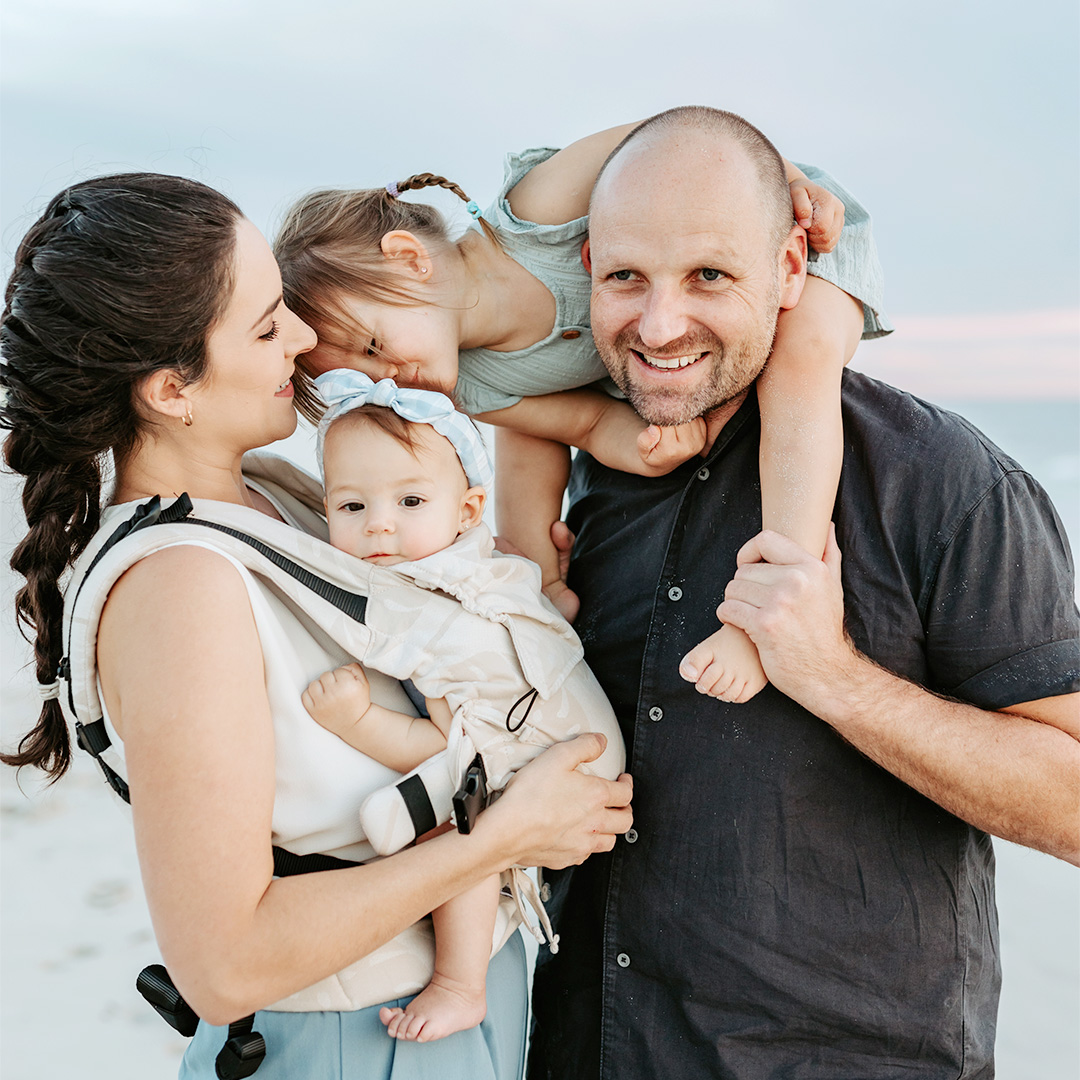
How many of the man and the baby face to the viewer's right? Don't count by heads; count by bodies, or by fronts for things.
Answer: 0

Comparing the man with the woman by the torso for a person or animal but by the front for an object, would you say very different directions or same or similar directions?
very different directions

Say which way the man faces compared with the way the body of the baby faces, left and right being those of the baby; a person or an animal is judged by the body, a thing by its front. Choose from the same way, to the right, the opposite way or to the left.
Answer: the same way

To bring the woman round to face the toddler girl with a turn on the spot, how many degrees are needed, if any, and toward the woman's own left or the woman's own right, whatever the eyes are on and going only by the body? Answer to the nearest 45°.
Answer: approximately 45° to the woman's own left

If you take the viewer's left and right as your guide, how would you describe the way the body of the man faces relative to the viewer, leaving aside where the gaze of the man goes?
facing the viewer and to the left of the viewer

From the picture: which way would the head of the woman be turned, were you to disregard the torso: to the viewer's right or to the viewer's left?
to the viewer's right

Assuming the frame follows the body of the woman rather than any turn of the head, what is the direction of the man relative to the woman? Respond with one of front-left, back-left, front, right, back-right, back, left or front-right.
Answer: front

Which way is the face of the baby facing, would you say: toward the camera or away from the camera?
toward the camera

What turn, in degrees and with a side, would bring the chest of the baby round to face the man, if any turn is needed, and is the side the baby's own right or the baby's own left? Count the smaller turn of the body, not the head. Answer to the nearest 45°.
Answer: approximately 135° to the baby's own left

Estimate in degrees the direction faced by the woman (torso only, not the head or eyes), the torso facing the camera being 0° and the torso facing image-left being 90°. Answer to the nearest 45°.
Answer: approximately 270°

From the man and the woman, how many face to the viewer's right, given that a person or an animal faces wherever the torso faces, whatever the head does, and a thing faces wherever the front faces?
1
